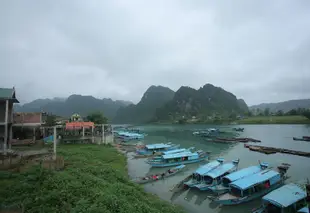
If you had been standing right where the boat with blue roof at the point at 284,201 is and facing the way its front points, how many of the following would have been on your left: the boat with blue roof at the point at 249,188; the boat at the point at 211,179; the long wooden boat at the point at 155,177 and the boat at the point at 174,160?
0

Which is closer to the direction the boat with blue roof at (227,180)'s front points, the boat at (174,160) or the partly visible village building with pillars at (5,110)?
the partly visible village building with pillars

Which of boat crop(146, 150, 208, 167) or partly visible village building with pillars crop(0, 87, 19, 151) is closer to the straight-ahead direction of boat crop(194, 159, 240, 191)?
the partly visible village building with pillars

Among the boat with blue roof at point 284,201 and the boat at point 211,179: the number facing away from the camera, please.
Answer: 0

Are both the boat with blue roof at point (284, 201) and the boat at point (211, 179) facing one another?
no

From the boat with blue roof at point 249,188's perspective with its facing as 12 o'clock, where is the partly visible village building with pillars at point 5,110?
The partly visible village building with pillars is roughly at 1 o'clock from the boat with blue roof.

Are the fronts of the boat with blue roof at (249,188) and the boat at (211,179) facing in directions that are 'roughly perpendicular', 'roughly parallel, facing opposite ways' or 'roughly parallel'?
roughly parallel

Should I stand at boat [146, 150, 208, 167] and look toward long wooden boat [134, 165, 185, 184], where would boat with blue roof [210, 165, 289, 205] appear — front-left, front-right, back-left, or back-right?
front-left

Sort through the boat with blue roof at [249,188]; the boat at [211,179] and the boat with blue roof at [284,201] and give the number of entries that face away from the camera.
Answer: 0

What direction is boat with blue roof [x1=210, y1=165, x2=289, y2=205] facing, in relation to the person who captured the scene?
facing the viewer and to the left of the viewer

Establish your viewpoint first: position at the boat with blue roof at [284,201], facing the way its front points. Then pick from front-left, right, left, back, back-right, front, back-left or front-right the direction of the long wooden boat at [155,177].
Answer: front-right

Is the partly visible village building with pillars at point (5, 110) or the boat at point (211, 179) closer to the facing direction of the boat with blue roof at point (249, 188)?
the partly visible village building with pillars

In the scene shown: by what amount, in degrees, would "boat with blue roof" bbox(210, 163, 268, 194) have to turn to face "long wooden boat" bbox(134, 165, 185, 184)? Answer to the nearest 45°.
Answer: approximately 45° to its right

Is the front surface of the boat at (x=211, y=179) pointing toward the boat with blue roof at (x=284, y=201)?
no

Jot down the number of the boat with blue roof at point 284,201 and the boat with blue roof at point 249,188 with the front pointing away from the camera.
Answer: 0

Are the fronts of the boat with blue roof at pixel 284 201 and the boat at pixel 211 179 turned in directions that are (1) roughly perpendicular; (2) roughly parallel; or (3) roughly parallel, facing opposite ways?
roughly parallel

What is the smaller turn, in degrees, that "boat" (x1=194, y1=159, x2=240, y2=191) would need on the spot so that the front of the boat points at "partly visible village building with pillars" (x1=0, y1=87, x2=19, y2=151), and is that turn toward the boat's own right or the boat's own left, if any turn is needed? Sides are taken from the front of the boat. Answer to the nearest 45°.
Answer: approximately 45° to the boat's own right

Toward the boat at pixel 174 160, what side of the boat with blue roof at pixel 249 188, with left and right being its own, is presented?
right

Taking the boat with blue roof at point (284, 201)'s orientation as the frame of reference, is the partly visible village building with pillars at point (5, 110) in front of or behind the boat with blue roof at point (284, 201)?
in front

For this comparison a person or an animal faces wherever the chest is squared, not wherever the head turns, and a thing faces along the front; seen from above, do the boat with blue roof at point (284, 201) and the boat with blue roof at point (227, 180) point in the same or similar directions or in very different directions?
same or similar directions
